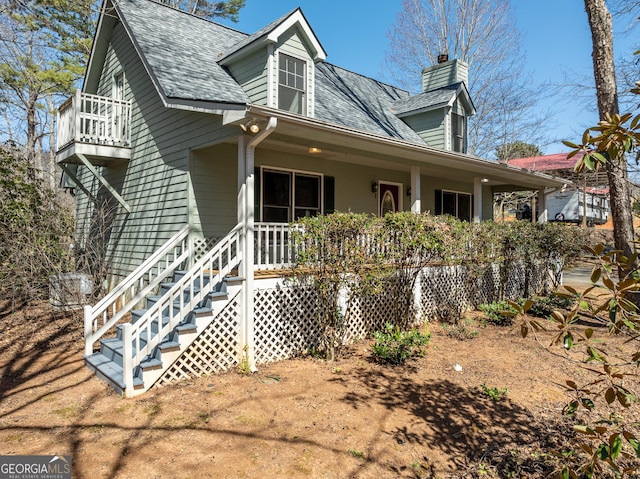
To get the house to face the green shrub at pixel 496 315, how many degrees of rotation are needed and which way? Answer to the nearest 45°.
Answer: approximately 45° to its left

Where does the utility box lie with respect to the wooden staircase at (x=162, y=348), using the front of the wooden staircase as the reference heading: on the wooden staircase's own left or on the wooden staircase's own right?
on the wooden staircase's own right

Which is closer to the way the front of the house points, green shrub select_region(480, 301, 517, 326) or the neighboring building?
the green shrub

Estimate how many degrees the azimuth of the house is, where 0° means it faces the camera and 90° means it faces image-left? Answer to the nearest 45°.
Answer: approximately 315°

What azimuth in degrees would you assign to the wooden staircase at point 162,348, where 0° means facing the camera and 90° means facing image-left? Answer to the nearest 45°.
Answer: approximately 45°

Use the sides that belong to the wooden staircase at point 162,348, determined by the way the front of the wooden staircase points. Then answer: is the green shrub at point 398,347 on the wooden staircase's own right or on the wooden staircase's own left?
on the wooden staircase's own left

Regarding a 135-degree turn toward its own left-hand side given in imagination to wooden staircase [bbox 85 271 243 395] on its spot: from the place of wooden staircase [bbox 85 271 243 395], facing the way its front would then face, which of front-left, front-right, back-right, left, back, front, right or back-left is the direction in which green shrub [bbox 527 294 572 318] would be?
front

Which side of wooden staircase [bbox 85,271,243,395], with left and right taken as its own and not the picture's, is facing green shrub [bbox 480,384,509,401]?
left
